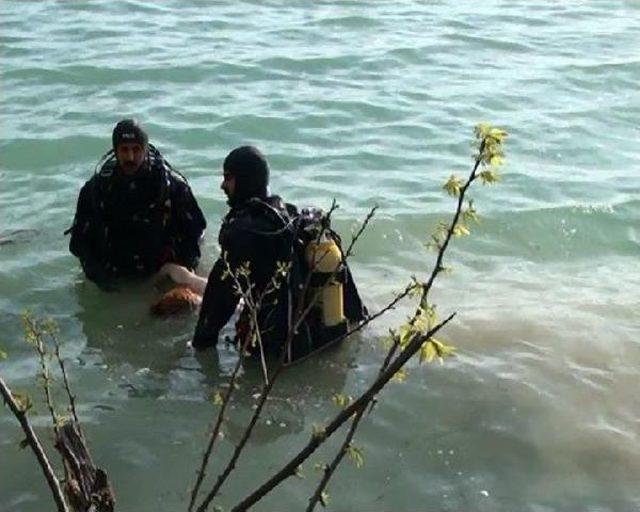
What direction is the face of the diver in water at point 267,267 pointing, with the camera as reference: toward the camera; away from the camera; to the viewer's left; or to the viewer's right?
to the viewer's left

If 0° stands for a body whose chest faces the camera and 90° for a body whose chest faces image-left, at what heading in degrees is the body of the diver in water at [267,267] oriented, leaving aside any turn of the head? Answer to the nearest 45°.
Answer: approximately 90°

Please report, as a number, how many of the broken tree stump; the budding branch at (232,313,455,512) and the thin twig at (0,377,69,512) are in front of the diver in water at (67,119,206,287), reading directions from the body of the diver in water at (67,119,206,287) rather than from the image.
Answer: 3

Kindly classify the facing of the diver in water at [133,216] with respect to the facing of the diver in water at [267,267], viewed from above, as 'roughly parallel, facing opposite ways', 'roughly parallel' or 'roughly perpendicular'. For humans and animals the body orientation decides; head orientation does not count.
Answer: roughly perpendicular

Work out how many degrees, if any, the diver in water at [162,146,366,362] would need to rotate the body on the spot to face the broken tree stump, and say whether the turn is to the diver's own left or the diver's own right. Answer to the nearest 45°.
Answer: approximately 90° to the diver's own left

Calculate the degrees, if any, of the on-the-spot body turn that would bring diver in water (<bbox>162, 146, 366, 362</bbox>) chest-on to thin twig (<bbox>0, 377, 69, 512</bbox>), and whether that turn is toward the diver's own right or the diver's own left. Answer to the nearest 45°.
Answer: approximately 90° to the diver's own left

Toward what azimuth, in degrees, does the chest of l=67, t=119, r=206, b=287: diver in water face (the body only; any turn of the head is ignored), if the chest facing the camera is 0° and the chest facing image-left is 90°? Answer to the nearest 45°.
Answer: approximately 0°

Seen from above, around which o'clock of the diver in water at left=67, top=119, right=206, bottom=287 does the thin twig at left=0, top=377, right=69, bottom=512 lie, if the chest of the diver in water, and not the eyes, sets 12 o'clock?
The thin twig is roughly at 12 o'clock from the diver in water.

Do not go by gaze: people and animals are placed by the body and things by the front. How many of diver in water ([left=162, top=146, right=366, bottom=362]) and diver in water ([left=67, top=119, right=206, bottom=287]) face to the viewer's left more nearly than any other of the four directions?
1
